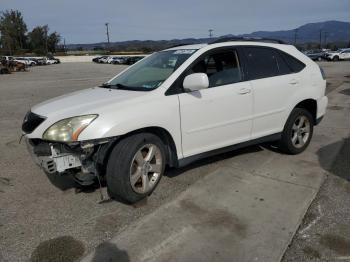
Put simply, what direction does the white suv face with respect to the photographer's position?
facing the viewer and to the left of the viewer

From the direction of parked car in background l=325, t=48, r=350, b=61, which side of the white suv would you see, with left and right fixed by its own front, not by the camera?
back
